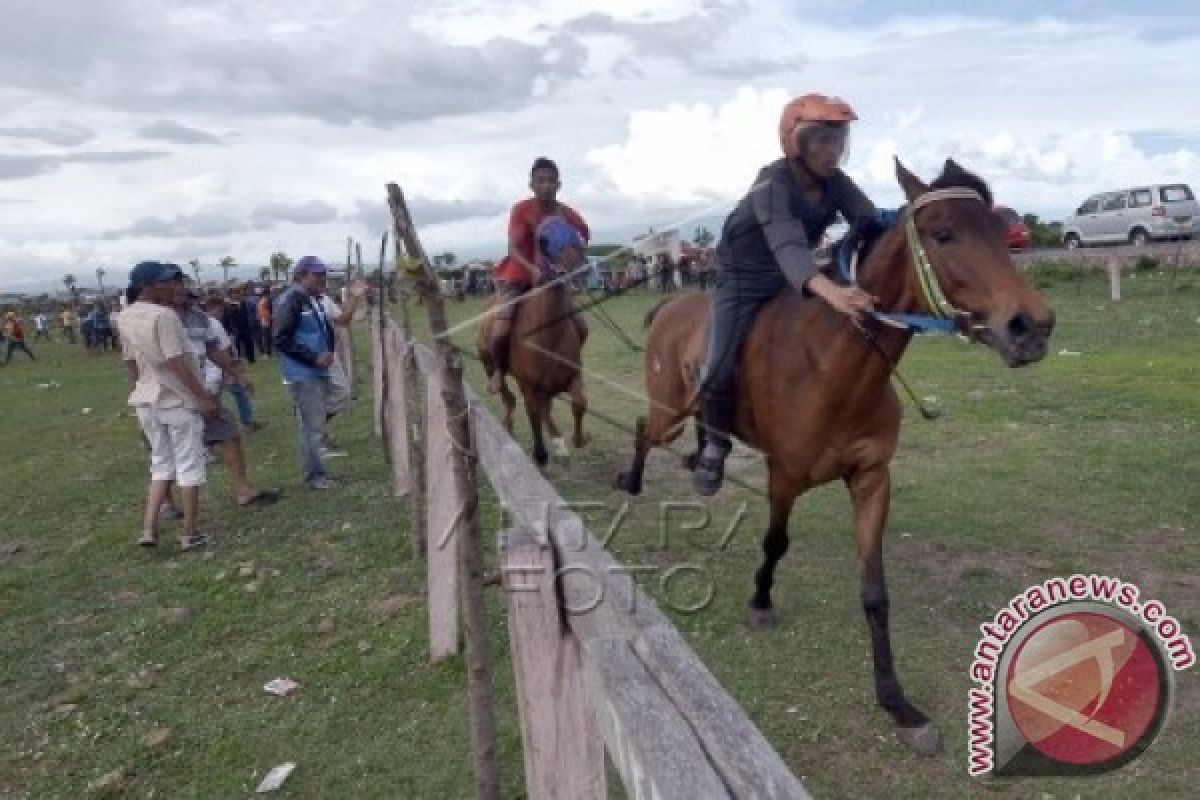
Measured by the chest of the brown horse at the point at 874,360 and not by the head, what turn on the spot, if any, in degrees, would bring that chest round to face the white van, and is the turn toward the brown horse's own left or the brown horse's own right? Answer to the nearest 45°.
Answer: approximately 135° to the brown horse's own left

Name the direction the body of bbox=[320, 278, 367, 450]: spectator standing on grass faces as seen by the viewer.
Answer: to the viewer's right

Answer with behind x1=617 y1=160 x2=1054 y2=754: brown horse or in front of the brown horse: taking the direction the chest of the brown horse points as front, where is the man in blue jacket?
behind

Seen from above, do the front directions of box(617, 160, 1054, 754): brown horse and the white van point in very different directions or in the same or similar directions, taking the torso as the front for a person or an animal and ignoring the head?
very different directions

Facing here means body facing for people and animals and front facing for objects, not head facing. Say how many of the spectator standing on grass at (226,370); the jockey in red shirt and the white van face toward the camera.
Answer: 1

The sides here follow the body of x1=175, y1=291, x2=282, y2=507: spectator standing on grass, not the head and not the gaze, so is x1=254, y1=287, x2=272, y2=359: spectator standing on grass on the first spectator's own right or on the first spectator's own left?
on the first spectator's own left

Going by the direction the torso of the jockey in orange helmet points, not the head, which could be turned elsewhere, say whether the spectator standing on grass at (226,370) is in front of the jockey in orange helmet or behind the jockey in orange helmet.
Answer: behind

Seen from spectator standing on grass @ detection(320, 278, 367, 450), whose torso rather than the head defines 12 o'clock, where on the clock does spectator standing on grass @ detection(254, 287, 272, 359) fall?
spectator standing on grass @ detection(254, 287, 272, 359) is roughly at 9 o'clock from spectator standing on grass @ detection(320, 278, 367, 450).
